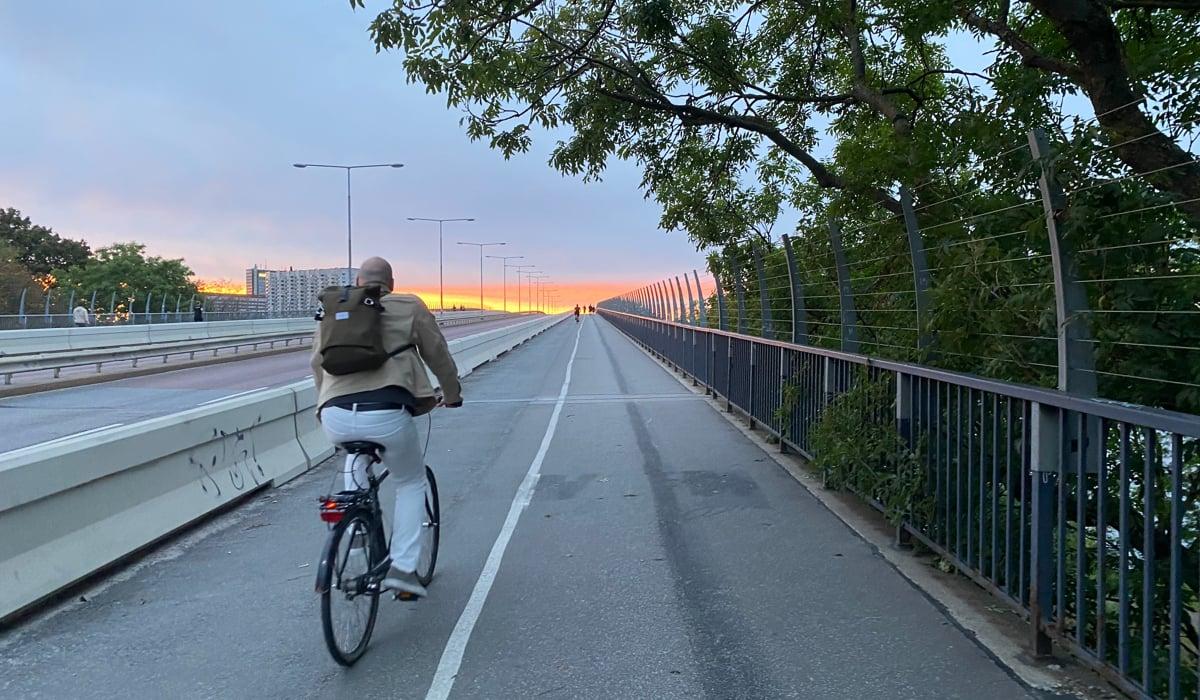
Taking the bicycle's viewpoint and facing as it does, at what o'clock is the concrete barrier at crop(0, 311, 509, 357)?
The concrete barrier is roughly at 10 o'clock from the bicycle.

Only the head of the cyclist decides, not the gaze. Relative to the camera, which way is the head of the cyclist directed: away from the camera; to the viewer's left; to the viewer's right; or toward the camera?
away from the camera

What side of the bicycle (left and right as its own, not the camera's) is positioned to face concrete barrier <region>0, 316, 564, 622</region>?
left

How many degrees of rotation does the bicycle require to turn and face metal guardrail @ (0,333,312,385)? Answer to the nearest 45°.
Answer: approximately 45° to its left

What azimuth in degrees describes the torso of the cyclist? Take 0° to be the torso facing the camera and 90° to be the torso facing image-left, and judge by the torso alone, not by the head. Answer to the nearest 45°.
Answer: approximately 225°

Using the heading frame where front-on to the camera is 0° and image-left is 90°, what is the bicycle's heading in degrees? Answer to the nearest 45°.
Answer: approximately 225°
